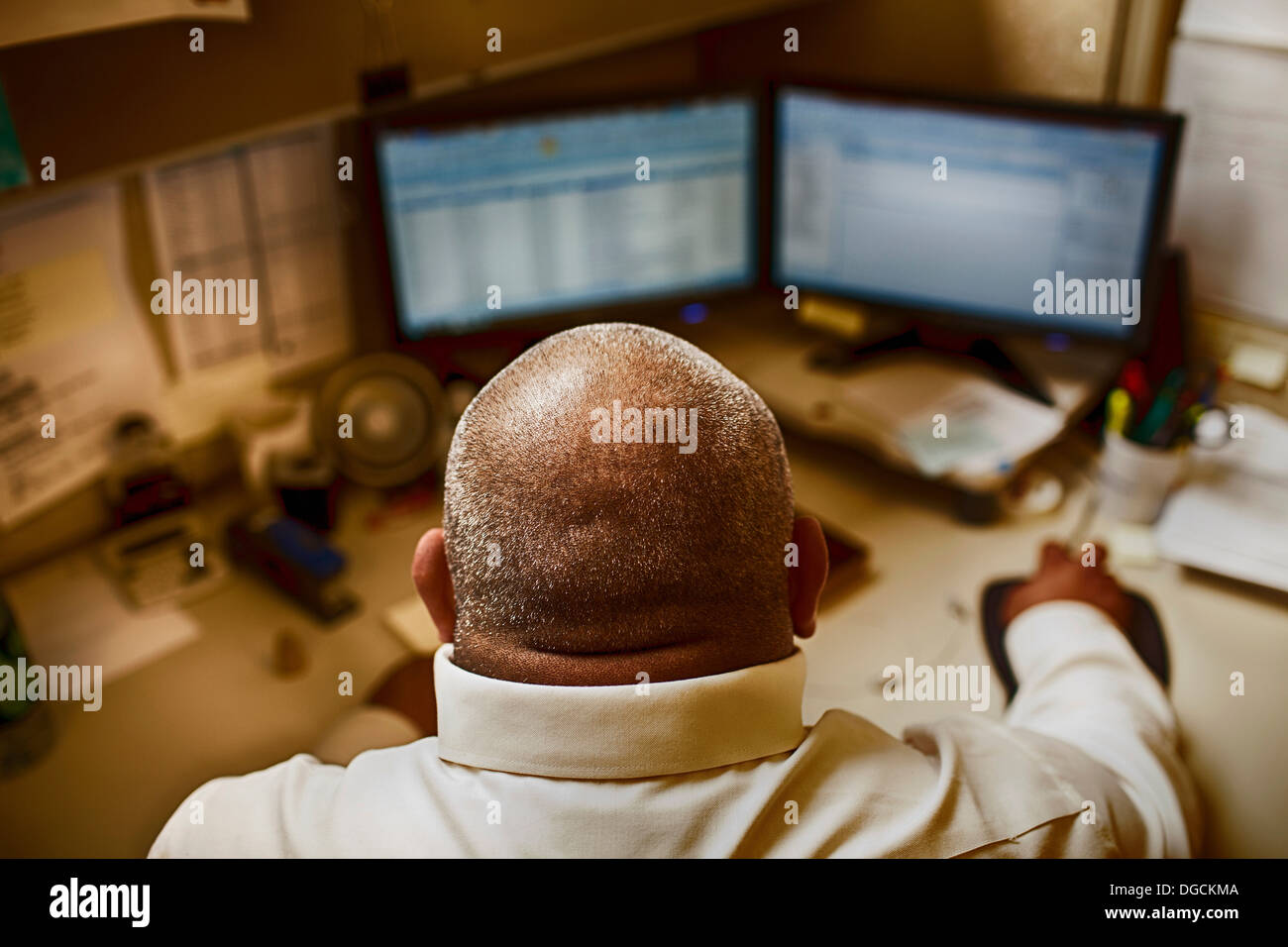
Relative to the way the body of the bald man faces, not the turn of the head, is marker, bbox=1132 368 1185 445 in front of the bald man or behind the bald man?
in front

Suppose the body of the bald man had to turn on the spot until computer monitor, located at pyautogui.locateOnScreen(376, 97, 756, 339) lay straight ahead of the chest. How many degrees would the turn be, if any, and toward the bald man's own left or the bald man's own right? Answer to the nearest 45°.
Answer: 0° — they already face it

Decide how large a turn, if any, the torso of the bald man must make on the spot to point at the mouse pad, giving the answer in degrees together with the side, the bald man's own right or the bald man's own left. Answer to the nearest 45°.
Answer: approximately 45° to the bald man's own right

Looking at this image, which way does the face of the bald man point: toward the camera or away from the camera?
away from the camera

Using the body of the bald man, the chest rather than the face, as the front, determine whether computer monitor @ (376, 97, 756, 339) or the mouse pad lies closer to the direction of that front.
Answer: the computer monitor

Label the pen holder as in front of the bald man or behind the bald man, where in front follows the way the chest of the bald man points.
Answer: in front

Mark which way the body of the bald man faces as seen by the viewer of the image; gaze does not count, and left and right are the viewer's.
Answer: facing away from the viewer
